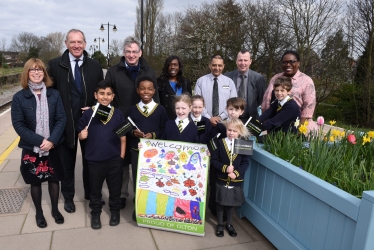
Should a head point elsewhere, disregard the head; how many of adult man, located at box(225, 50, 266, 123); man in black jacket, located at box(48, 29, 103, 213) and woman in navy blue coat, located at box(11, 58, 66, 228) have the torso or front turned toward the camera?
3

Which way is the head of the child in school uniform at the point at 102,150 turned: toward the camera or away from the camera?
toward the camera

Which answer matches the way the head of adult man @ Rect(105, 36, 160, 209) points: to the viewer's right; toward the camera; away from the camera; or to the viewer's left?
toward the camera

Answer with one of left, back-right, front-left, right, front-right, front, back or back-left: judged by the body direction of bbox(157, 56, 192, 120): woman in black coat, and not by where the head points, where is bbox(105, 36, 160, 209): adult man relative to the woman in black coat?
front-right

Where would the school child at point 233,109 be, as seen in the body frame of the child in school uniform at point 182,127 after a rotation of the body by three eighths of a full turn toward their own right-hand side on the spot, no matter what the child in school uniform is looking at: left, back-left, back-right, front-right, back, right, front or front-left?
back-right

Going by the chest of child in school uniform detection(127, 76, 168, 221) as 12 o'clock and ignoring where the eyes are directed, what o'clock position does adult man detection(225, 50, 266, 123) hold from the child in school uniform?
The adult man is roughly at 8 o'clock from the child in school uniform.

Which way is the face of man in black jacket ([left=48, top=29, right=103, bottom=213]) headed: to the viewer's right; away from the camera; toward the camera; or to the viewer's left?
toward the camera

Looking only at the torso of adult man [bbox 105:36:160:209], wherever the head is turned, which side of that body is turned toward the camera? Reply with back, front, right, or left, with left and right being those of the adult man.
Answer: front

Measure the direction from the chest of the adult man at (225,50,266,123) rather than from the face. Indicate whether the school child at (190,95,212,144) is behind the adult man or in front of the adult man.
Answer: in front

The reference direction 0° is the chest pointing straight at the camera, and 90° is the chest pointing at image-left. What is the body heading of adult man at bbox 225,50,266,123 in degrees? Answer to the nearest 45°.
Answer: approximately 0°

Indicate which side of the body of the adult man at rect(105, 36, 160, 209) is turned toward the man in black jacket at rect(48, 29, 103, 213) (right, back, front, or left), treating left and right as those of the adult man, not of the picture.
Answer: right

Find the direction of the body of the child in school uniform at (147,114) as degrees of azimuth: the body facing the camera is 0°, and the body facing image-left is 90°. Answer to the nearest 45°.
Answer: approximately 0°

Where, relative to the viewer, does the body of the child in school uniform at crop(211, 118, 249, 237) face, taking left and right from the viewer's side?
facing the viewer

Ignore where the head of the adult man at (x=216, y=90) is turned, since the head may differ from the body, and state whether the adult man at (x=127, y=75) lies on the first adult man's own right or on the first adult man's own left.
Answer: on the first adult man's own right

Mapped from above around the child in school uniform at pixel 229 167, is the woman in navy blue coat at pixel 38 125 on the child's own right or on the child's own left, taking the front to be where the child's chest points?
on the child's own right
